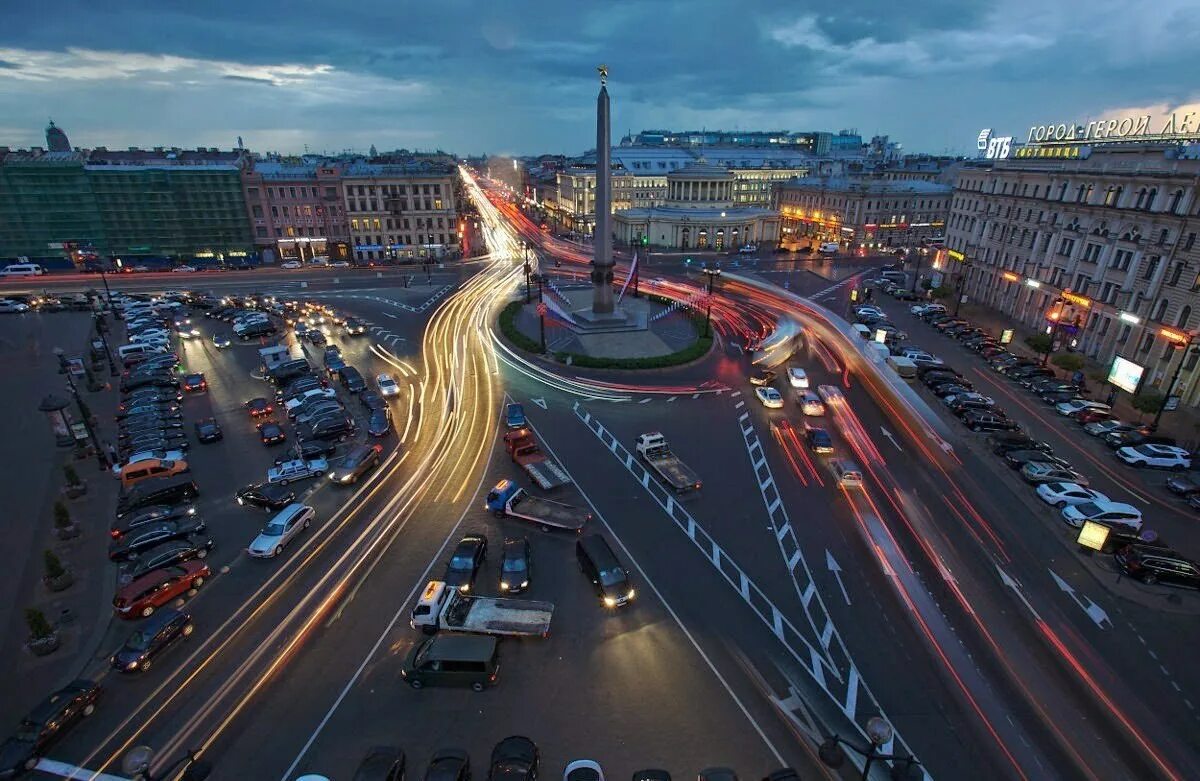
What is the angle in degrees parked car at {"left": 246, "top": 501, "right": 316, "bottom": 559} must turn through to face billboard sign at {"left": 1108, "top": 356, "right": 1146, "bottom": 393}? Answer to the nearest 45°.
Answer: approximately 135° to its left

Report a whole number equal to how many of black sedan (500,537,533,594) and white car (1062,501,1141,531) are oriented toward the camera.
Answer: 1

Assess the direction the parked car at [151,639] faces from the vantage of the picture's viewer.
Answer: facing the viewer and to the left of the viewer

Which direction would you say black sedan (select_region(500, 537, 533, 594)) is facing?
toward the camera

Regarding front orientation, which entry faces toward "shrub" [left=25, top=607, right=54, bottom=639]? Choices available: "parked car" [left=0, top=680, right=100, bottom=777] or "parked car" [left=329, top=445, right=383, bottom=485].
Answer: "parked car" [left=329, top=445, right=383, bottom=485]

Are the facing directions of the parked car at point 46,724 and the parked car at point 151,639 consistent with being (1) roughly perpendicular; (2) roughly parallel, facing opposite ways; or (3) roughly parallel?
roughly parallel

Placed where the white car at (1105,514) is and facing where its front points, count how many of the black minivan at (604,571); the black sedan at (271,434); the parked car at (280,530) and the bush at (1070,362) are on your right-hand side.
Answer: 1

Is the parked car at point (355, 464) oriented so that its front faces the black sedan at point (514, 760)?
no

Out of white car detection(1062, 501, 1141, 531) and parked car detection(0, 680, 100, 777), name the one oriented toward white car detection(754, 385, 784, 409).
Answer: white car detection(1062, 501, 1141, 531)

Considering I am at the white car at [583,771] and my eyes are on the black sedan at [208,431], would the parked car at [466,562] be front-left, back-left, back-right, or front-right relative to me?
front-right

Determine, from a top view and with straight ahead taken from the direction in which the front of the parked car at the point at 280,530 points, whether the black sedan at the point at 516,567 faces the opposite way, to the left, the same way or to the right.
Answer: the same way

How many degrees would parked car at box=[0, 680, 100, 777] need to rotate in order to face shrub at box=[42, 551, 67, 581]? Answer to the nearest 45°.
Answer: approximately 135° to its right

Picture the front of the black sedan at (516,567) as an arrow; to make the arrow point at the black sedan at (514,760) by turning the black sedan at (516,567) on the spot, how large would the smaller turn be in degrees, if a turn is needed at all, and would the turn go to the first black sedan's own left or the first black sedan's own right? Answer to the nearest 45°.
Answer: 0° — it already faces it

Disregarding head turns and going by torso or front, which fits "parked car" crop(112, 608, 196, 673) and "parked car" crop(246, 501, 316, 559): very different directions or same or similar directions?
same or similar directions

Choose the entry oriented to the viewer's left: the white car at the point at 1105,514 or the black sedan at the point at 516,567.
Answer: the white car
